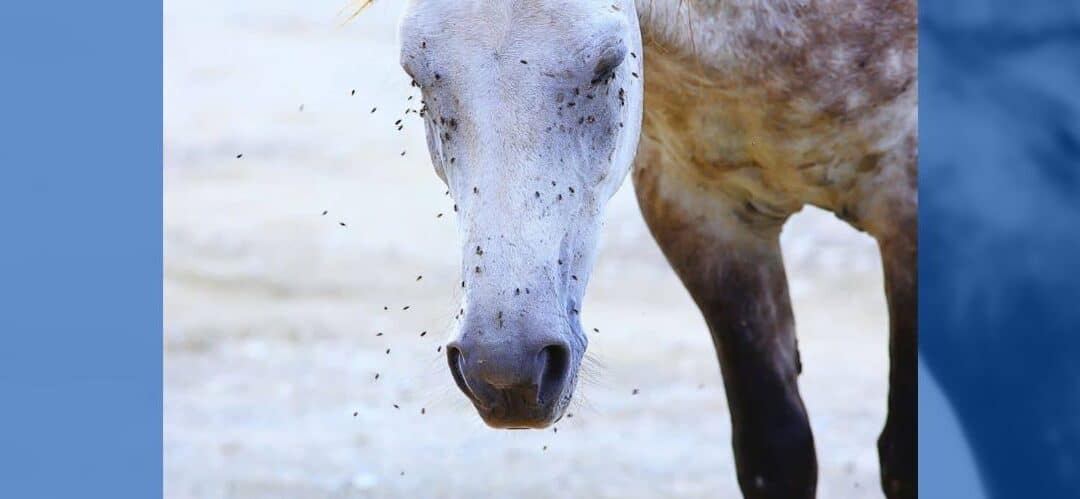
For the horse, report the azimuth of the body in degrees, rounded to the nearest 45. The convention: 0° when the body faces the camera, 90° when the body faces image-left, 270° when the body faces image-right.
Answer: approximately 45°
